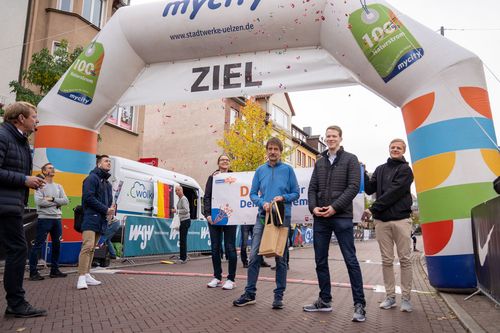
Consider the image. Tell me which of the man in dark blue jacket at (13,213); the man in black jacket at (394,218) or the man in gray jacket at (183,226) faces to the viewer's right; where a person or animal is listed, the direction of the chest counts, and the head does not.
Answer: the man in dark blue jacket

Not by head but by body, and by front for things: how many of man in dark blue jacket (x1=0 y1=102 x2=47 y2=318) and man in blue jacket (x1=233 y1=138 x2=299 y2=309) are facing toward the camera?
1

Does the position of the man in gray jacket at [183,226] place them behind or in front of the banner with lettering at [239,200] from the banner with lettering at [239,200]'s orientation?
behind

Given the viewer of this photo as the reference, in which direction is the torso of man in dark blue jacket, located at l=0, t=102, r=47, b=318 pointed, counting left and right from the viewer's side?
facing to the right of the viewer

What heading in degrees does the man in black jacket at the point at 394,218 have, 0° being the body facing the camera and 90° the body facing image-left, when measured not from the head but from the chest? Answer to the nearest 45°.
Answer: approximately 45°

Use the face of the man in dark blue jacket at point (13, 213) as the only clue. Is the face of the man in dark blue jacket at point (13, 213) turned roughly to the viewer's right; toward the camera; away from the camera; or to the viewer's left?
to the viewer's right

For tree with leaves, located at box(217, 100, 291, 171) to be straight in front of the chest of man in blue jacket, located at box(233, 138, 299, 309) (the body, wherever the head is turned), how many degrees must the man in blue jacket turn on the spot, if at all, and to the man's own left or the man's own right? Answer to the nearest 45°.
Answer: approximately 180°

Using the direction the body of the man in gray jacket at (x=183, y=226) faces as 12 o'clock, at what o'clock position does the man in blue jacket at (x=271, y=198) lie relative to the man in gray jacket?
The man in blue jacket is roughly at 10 o'clock from the man in gray jacket.
